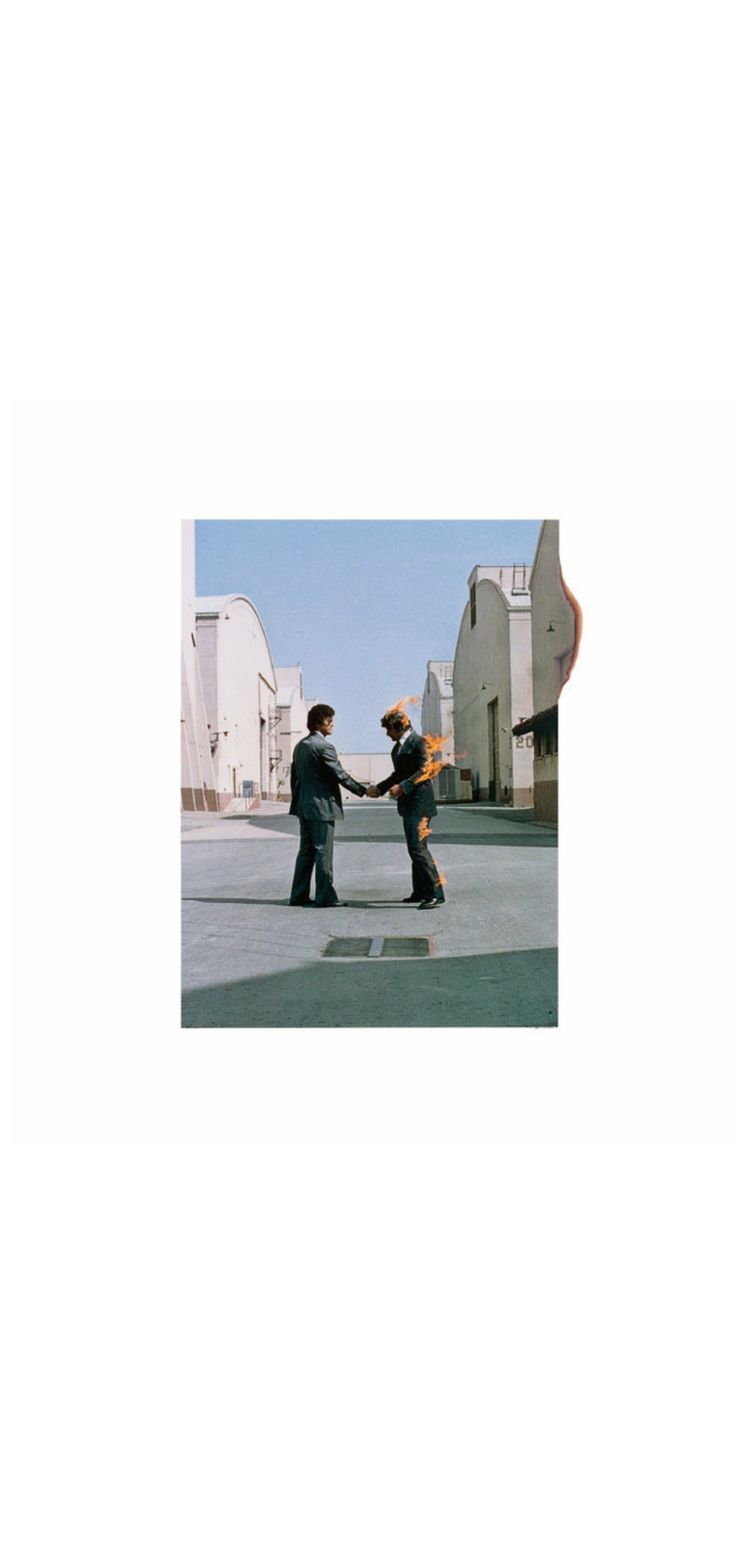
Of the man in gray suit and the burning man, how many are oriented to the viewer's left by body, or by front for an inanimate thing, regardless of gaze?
1

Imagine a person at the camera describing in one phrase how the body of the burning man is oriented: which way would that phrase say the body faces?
to the viewer's left

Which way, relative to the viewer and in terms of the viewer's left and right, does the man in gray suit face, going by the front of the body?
facing away from the viewer and to the right of the viewer
